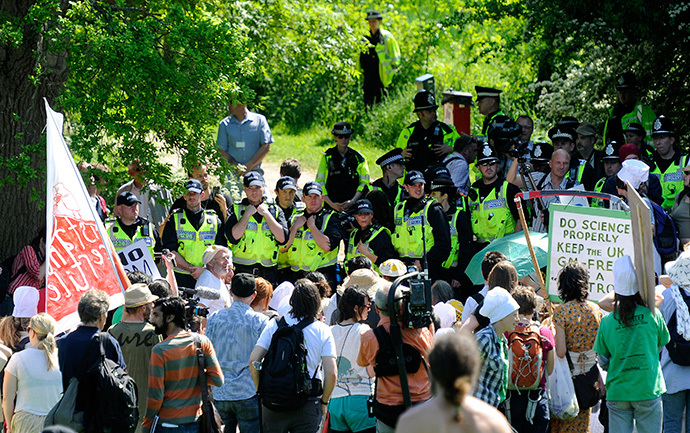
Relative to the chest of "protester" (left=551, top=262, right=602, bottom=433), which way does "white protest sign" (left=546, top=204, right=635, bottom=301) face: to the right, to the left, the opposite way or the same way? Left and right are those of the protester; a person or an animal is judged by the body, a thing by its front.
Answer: the opposite way

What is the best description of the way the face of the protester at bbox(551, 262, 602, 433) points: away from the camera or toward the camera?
away from the camera

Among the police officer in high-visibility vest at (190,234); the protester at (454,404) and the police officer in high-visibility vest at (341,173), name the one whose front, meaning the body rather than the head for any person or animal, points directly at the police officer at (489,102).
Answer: the protester

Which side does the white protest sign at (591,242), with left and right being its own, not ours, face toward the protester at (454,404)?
front

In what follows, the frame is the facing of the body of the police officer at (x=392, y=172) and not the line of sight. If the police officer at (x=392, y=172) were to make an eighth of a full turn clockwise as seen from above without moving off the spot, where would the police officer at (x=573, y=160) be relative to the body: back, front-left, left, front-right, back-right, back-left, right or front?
left

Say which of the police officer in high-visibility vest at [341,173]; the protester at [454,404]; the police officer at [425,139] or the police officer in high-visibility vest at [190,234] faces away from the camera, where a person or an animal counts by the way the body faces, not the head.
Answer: the protester

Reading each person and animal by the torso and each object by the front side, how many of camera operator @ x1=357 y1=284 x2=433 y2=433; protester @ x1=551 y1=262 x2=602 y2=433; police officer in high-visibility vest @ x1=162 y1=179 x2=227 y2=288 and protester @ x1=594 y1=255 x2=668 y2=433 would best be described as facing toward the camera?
1

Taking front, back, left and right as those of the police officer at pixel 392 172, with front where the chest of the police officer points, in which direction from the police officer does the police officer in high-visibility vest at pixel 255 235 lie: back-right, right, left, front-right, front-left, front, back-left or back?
right

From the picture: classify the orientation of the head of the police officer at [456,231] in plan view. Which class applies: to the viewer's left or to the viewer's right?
to the viewer's left

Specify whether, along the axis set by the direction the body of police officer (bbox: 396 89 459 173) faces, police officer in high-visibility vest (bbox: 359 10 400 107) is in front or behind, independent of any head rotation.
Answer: behind

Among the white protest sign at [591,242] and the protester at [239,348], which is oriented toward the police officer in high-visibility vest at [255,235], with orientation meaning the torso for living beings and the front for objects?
the protester

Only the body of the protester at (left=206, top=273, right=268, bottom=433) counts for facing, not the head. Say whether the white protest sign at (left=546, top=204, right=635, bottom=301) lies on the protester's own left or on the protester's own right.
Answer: on the protester's own right

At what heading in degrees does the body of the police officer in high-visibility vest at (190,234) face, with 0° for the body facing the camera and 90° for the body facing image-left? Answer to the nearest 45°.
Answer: approximately 0°

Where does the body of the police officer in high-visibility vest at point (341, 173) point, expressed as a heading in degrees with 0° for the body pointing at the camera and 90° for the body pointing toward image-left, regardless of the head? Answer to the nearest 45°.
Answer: approximately 0°

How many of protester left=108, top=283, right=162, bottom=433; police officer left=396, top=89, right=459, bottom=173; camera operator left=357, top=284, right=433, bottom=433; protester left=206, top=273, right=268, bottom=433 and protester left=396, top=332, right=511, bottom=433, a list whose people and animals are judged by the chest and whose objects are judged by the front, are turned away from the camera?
4

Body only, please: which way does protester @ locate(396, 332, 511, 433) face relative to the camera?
away from the camera

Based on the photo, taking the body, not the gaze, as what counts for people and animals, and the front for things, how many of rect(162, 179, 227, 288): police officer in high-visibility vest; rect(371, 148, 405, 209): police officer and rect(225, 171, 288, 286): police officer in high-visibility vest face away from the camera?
0

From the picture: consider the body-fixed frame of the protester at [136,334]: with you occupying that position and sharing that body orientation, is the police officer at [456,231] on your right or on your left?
on your right
